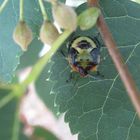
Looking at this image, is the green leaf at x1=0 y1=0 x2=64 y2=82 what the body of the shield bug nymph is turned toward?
no
